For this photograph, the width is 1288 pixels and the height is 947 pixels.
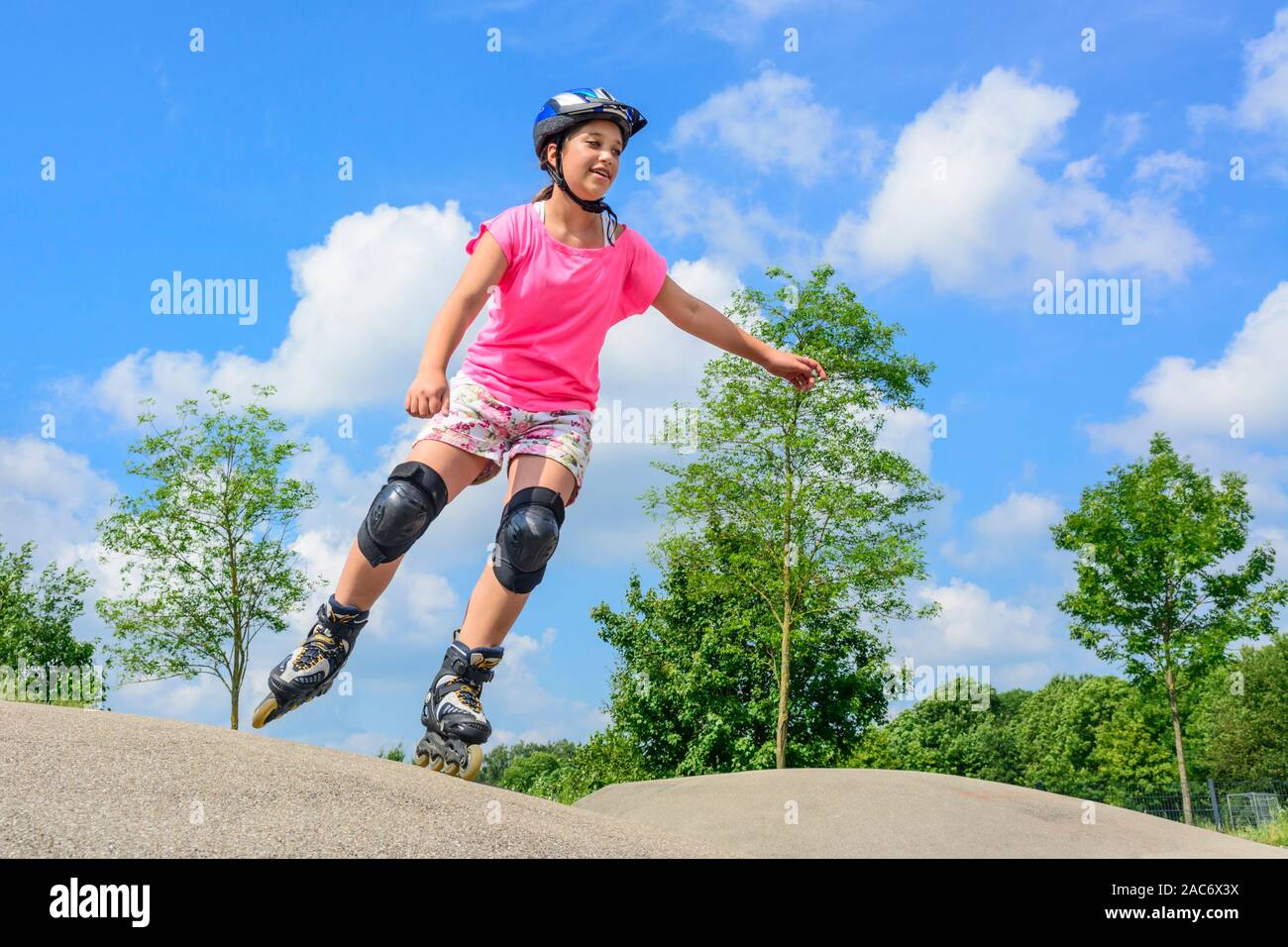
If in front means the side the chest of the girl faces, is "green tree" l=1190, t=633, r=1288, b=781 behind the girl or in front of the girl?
behind

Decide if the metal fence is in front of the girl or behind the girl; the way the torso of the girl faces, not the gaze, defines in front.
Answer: behind

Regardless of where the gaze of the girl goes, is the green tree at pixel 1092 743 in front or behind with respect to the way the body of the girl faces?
behind

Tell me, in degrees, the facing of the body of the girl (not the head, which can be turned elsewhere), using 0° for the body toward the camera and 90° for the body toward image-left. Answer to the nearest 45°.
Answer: approximately 0°
